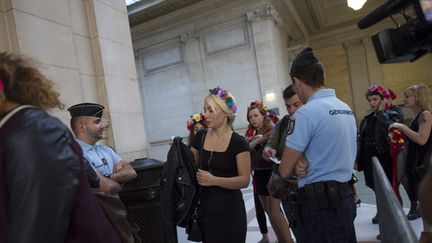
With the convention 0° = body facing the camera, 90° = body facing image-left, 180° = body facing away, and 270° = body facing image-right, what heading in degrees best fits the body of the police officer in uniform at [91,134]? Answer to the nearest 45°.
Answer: approximately 315°

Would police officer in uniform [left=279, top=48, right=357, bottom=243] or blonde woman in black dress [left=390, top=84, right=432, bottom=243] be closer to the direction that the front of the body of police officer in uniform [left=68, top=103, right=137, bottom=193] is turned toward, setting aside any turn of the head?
the police officer in uniform

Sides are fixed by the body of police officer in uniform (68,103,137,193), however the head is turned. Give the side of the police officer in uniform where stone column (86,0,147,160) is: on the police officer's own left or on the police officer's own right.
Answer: on the police officer's own left

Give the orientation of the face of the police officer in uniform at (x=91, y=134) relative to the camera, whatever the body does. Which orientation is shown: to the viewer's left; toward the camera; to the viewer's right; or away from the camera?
to the viewer's right

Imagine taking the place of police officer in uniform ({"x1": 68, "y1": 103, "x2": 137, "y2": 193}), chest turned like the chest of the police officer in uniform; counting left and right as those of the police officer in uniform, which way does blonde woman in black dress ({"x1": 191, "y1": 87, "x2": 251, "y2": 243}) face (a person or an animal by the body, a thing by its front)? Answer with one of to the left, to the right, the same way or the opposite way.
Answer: to the right

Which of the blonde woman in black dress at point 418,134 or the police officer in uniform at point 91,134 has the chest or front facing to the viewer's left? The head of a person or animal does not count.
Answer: the blonde woman in black dress

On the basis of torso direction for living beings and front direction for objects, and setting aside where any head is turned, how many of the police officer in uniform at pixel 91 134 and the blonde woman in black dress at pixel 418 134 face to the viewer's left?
1

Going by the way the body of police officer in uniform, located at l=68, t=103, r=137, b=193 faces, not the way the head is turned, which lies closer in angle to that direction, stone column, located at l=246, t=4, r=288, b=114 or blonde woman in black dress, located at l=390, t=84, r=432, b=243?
the blonde woman in black dress

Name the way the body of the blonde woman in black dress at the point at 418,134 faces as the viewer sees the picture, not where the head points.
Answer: to the viewer's left

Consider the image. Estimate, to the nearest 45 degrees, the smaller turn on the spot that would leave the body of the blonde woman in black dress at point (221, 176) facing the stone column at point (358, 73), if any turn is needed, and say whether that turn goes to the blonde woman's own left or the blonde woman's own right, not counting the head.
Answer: approximately 180°

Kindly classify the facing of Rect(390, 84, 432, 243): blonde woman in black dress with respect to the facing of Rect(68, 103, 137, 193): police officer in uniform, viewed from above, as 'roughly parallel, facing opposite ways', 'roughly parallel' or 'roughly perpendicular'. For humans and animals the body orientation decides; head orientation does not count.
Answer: roughly parallel, facing opposite ways

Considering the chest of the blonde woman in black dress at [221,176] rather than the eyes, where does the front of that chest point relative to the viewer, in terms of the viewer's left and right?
facing the viewer and to the left of the viewer

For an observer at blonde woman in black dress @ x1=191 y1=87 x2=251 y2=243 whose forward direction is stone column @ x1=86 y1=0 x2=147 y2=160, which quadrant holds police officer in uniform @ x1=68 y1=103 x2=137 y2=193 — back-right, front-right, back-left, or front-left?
front-left

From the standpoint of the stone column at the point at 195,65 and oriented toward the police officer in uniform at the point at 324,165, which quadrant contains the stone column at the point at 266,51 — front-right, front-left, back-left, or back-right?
front-left

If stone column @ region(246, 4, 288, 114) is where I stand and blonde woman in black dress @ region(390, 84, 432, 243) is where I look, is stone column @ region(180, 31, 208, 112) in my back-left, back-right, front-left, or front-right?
back-right

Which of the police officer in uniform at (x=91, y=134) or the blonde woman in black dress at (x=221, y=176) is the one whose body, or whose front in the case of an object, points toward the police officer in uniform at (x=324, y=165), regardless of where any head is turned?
the police officer in uniform at (x=91, y=134)

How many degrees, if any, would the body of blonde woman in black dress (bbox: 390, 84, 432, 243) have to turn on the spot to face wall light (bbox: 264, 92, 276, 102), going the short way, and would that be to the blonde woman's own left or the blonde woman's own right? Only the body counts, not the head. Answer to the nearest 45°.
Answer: approximately 45° to the blonde woman's own right

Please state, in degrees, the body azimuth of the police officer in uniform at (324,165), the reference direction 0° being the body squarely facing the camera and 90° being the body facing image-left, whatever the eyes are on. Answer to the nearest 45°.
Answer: approximately 135°
